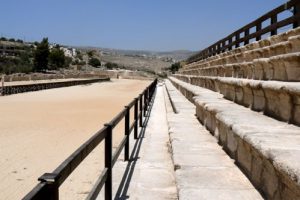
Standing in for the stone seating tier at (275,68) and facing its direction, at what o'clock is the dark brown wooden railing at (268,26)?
The dark brown wooden railing is roughly at 3 o'clock from the stone seating tier.

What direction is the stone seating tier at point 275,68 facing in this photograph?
to the viewer's left

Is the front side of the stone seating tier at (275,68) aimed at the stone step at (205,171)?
no

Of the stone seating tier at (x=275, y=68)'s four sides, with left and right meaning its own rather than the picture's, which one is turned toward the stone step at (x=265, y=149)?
left
